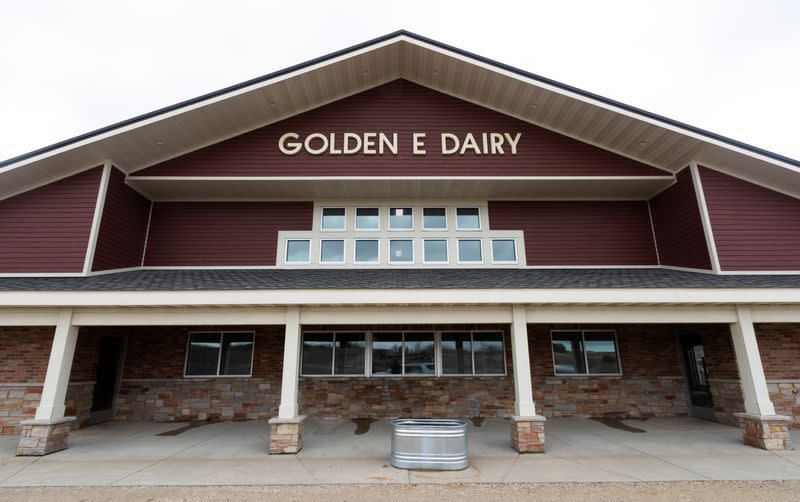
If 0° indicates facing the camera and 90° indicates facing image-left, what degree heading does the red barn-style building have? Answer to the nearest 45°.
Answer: approximately 0°
